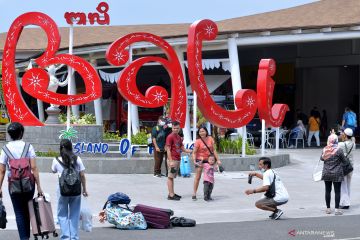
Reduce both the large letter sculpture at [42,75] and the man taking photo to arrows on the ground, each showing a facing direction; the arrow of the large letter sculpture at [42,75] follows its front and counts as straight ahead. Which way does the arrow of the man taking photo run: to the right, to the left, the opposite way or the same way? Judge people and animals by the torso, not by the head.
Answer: to the right

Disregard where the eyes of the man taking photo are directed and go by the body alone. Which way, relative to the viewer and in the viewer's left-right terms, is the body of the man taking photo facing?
facing to the left of the viewer

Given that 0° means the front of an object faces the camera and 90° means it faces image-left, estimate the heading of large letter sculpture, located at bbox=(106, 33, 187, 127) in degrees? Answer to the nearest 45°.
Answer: approximately 0°

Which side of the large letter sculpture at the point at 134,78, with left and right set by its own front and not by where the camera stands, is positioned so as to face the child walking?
front

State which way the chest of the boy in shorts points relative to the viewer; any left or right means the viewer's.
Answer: facing the viewer and to the right of the viewer

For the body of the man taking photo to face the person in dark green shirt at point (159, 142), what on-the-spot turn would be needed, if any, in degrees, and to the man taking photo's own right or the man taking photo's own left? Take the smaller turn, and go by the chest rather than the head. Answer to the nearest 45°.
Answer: approximately 45° to the man taking photo's own right

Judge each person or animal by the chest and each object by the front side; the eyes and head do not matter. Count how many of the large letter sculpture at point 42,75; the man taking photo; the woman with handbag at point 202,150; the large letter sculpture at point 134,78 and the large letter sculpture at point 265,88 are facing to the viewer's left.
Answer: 1

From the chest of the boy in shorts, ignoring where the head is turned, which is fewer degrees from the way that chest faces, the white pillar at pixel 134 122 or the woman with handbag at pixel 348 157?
the woman with handbag

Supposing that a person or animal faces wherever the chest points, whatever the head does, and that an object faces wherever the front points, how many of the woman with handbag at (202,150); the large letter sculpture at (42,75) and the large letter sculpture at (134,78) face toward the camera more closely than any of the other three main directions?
3

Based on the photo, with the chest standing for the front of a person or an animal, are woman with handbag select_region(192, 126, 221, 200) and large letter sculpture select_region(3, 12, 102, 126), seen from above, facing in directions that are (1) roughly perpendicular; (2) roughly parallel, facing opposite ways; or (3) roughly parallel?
roughly parallel

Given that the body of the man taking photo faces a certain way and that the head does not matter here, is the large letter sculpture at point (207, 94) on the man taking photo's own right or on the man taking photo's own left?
on the man taking photo's own right

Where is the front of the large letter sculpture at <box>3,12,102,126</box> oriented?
toward the camera

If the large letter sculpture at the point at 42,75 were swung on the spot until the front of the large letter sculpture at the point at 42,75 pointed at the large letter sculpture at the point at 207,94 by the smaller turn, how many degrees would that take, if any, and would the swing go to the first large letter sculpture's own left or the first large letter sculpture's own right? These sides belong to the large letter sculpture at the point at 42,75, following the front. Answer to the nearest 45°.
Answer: approximately 90° to the first large letter sculpture's own left

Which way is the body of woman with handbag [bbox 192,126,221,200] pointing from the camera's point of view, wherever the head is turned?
toward the camera

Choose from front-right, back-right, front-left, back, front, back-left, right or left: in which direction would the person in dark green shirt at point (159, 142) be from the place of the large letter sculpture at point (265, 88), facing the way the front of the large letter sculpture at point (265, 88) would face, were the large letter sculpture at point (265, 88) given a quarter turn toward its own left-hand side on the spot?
back

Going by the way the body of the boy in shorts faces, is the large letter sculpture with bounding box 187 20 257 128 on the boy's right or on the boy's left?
on the boy's left
